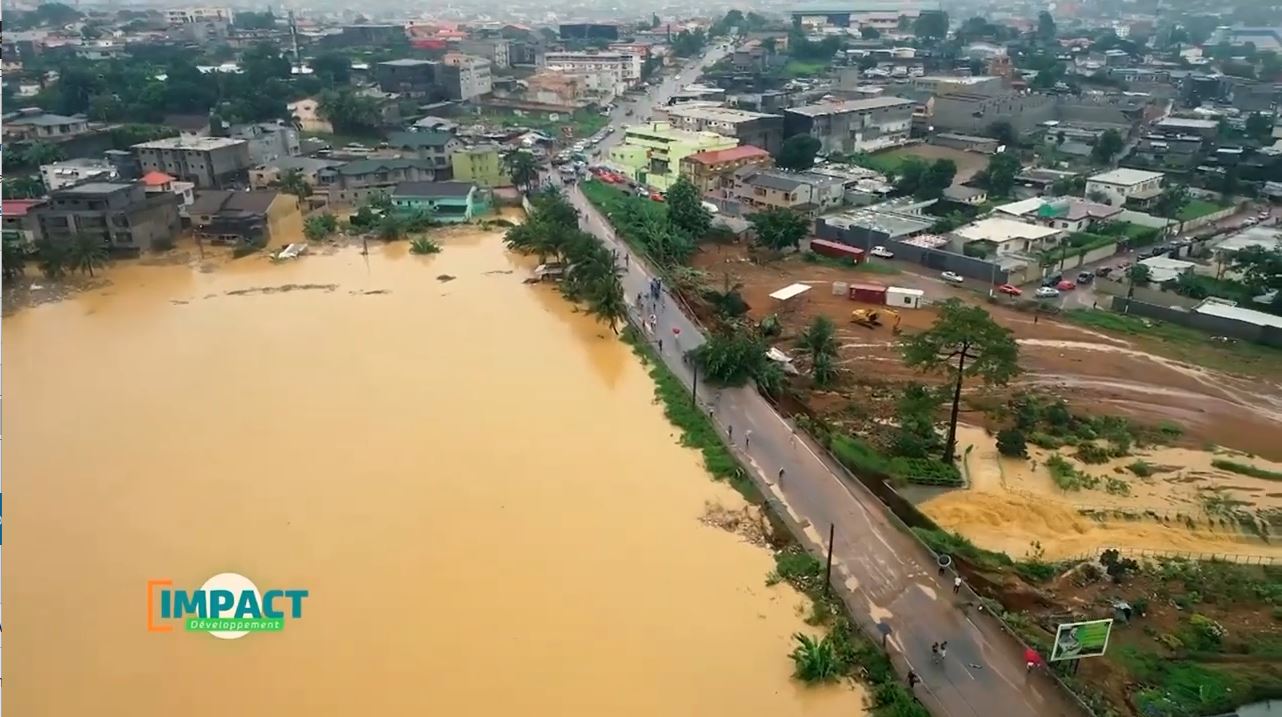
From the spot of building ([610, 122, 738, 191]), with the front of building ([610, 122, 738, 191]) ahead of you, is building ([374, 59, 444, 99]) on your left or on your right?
on your right

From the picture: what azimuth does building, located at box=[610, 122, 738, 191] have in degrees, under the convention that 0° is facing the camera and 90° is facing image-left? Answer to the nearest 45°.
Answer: approximately 45°

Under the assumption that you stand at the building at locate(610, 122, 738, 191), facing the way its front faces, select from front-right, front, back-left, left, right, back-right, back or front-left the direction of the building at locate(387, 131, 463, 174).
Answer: front-right

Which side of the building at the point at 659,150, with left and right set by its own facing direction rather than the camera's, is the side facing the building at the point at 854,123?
back

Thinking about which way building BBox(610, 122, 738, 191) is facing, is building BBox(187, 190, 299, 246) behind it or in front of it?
in front

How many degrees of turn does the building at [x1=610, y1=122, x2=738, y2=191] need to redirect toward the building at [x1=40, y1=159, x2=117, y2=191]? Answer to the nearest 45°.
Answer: approximately 45° to its right

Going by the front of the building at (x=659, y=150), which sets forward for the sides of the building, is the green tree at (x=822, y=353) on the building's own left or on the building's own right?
on the building's own left

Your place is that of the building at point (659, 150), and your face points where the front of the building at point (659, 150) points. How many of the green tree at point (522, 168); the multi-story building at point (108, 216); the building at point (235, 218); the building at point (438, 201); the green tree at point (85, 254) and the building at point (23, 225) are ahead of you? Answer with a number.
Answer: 6

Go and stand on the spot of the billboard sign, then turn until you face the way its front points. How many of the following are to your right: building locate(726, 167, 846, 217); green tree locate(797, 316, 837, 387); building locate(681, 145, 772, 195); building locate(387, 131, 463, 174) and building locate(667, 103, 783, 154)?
5

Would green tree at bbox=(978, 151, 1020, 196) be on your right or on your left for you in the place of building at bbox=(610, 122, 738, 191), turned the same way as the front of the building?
on your left

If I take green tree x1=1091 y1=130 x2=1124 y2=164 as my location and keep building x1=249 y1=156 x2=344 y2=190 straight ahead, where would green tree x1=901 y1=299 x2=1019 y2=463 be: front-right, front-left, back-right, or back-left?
front-left

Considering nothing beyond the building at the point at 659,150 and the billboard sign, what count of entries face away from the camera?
0
